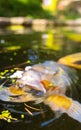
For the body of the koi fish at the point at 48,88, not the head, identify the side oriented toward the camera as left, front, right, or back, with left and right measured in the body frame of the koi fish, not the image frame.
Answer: left

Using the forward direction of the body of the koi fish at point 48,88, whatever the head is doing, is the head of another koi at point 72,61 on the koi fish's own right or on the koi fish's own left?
on the koi fish's own right
